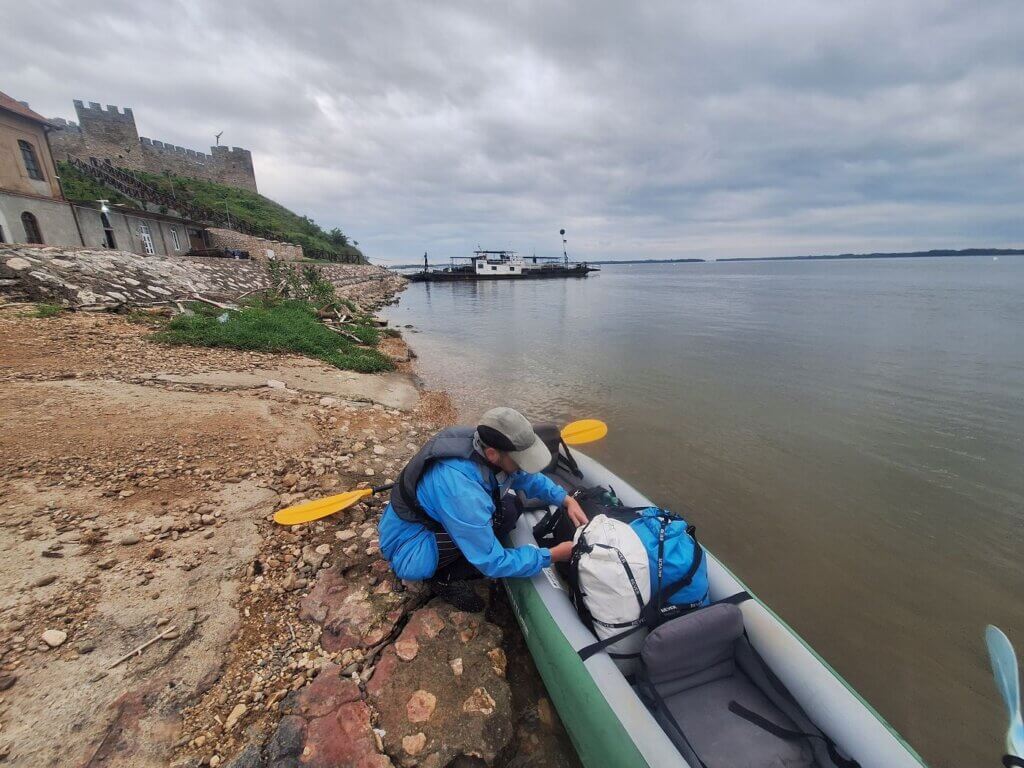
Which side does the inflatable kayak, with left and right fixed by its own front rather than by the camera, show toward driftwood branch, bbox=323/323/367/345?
back

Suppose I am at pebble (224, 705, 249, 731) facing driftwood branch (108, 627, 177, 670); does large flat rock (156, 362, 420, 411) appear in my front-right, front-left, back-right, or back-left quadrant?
front-right

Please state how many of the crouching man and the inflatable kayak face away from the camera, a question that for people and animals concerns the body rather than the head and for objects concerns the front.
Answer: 0

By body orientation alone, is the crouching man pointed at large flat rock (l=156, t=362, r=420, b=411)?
no

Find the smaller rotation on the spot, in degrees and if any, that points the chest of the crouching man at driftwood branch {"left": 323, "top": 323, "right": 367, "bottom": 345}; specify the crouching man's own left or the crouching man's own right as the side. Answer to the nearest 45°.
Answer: approximately 90° to the crouching man's own left

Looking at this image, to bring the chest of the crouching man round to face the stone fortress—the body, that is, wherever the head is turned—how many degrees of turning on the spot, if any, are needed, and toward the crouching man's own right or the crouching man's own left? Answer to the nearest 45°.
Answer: approximately 135° to the crouching man's own left

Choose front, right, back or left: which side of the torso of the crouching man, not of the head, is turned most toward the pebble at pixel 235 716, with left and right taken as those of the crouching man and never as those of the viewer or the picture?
back

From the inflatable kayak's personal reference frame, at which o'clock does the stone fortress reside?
The stone fortress is roughly at 5 o'clock from the inflatable kayak.

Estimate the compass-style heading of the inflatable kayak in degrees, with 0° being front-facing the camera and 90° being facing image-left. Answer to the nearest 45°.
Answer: approximately 315°

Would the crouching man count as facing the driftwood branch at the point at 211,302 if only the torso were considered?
no

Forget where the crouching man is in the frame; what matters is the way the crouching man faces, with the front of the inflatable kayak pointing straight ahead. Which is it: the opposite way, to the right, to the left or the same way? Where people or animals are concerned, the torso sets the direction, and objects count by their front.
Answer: to the left

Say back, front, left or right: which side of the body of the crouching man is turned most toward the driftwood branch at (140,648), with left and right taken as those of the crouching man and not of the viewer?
back

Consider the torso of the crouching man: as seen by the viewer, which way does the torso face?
to the viewer's right
